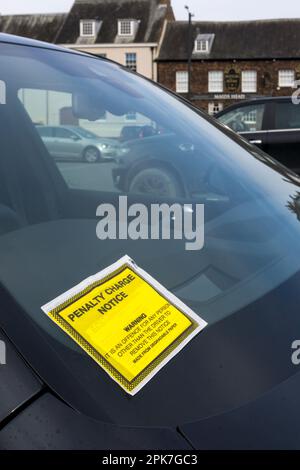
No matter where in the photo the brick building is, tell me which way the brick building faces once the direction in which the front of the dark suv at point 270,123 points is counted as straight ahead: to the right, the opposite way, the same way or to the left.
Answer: to the left

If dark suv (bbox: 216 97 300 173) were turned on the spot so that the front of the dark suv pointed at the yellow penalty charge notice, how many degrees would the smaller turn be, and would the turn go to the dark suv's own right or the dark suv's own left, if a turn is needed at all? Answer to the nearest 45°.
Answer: approximately 90° to the dark suv's own left

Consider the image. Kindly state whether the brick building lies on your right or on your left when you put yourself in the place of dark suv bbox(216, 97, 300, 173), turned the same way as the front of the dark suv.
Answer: on your right

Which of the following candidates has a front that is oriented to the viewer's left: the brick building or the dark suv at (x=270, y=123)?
the dark suv

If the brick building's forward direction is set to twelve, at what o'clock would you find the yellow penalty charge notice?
The yellow penalty charge notice is roughly at 12 o'clock from the brick building.

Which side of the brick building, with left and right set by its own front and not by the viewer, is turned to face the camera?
front

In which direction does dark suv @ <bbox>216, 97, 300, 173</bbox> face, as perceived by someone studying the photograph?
facing to the left of the viewer

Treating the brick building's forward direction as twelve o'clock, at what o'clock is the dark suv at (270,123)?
The dark suv is roughly at 12 o'clock from the brick building.
